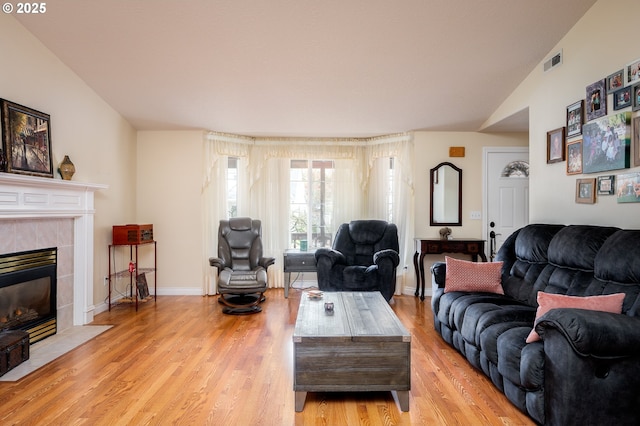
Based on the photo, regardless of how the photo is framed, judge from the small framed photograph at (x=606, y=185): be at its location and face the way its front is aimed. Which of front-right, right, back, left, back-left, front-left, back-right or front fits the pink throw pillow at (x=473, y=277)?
front-right

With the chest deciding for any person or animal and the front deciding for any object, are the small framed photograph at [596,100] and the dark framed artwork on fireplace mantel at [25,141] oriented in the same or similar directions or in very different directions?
very different directions

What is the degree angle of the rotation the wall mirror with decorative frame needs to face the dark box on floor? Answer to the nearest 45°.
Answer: approximately 45° to its right

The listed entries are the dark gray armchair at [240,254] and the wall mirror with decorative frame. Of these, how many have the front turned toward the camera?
2

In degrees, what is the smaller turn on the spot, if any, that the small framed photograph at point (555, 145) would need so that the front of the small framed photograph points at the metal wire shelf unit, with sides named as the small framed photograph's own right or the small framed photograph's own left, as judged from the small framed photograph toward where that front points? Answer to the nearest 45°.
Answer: approximately 45° to the small framed photograph's own right

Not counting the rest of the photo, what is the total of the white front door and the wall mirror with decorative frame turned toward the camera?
2

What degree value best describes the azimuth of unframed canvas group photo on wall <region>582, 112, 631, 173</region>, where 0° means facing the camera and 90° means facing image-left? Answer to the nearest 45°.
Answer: approximately 45°

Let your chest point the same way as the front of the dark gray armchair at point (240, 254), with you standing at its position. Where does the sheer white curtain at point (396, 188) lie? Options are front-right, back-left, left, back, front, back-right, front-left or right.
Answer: left
